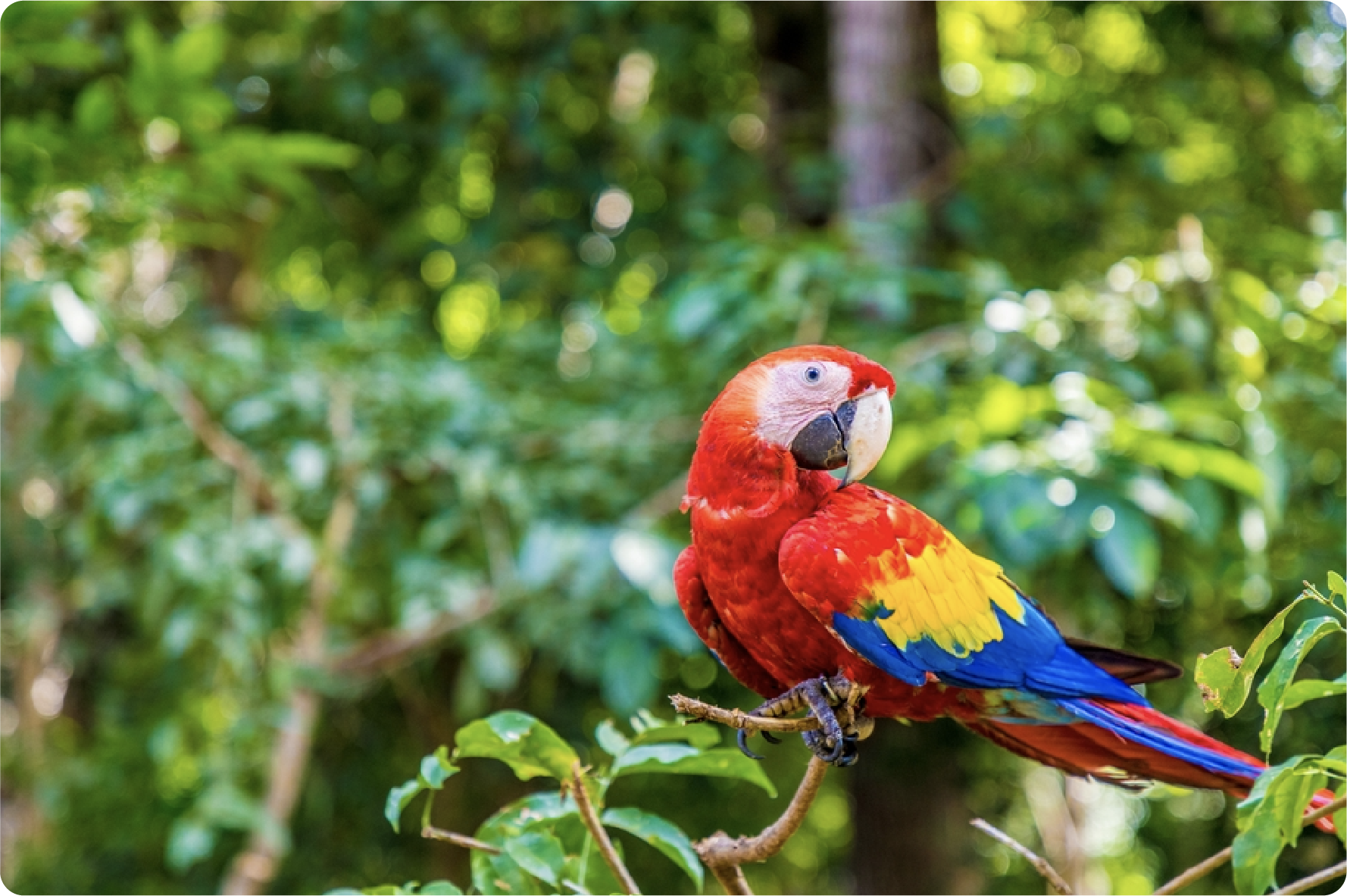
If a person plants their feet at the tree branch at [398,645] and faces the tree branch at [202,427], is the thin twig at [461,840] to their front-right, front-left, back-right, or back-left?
back-left

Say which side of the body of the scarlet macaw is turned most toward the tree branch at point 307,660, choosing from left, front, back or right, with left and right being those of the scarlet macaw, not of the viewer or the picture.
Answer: right

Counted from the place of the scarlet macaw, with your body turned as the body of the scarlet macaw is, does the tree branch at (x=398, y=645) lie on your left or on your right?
on your right

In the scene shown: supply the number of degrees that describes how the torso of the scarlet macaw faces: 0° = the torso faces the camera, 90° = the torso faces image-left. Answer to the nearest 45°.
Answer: approximately 45°

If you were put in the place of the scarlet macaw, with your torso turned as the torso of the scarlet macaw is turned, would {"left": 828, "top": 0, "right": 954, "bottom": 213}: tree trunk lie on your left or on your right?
on your right
